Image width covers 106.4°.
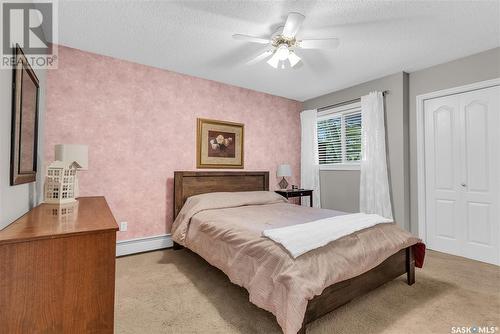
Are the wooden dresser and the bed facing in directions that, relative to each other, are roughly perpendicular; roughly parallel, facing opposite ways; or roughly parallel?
roughly perpendicular

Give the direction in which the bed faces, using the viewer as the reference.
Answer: facing the viewer and to the right of the viewer

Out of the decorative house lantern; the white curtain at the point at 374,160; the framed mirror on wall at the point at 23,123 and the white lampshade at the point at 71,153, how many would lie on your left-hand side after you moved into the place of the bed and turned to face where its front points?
1

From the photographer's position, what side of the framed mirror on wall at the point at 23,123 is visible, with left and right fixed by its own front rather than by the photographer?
right

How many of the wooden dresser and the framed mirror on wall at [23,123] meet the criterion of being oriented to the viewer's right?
2

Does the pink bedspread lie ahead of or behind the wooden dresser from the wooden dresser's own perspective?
ahead

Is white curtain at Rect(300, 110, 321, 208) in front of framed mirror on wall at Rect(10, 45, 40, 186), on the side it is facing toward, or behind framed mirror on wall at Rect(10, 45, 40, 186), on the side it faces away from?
in front

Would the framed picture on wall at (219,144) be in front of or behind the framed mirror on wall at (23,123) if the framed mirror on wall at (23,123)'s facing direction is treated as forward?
in front
